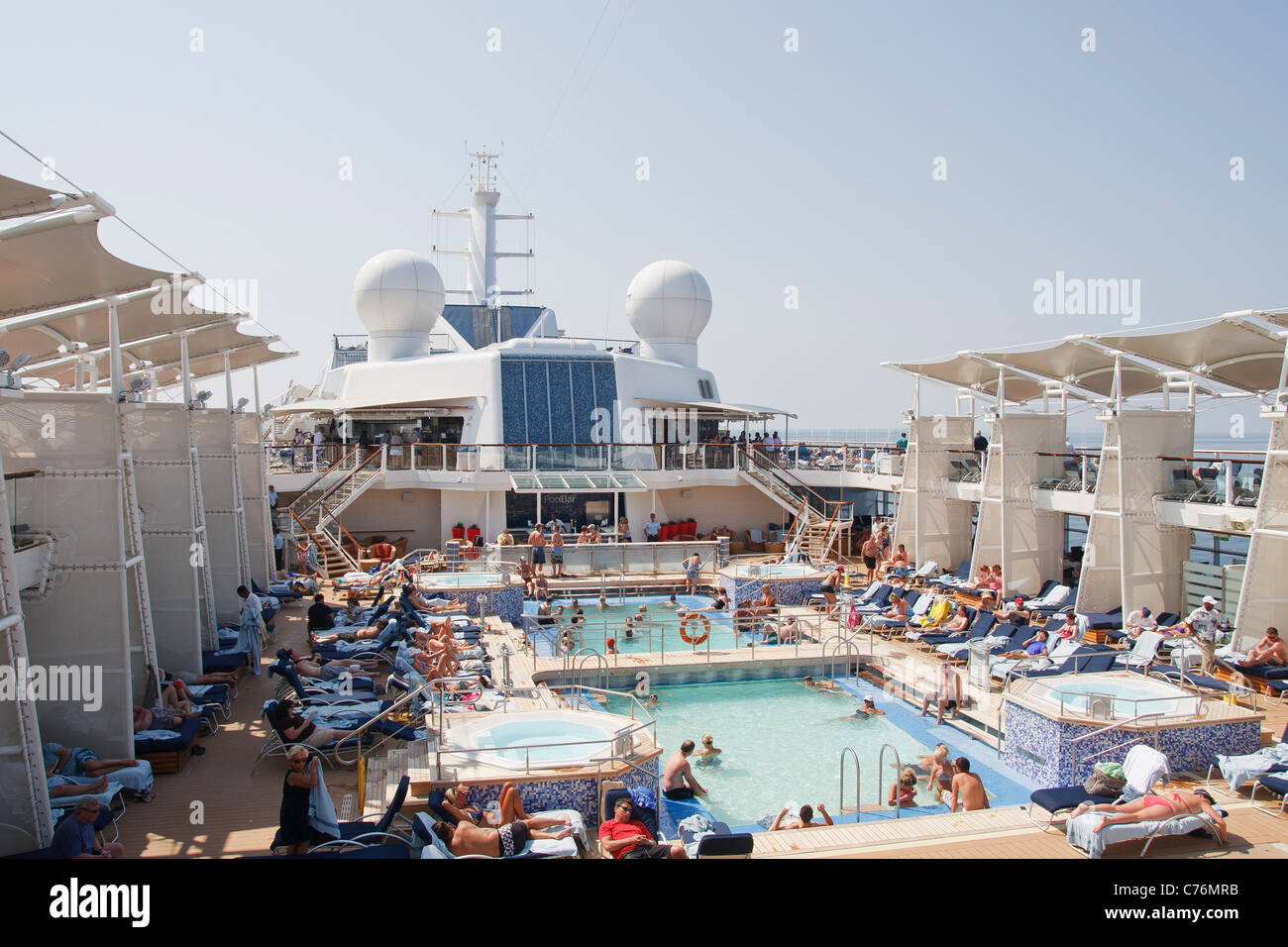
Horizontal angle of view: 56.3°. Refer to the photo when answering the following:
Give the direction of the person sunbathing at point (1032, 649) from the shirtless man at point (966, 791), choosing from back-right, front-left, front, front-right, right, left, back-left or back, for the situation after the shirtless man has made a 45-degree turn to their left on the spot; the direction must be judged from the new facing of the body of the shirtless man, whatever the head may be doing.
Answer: right

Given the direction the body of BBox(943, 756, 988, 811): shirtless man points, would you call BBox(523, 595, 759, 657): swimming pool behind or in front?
in front

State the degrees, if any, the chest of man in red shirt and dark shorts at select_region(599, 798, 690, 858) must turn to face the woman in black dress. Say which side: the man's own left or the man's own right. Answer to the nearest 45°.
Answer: approximately 135° to the man's own right

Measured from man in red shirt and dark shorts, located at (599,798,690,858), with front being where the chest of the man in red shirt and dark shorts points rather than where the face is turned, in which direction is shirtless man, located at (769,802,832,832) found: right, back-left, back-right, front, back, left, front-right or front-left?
left

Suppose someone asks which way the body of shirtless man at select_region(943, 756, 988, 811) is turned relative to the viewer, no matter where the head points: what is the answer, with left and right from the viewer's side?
facing away from the viewer and to the left of the viewer

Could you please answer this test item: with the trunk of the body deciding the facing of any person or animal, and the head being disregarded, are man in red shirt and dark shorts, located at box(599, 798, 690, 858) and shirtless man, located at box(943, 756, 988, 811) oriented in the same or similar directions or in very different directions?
very different directions

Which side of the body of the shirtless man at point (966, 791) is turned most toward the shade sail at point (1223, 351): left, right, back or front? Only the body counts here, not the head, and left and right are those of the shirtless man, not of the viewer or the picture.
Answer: right

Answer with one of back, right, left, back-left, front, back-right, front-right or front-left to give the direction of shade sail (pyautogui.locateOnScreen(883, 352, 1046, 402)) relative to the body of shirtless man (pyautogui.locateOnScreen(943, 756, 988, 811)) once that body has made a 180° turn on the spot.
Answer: back-left

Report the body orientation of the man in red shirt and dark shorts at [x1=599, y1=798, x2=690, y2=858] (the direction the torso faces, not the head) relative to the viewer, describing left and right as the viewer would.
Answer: facing the viewer and to the right of the viewer

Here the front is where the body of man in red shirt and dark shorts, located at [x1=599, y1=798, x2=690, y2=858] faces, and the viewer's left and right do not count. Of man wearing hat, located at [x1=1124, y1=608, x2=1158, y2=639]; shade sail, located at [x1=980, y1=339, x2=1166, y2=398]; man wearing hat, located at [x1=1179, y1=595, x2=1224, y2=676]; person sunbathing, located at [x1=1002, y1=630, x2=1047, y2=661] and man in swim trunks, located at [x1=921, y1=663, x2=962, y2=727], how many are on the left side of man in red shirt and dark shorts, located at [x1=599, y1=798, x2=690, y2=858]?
5

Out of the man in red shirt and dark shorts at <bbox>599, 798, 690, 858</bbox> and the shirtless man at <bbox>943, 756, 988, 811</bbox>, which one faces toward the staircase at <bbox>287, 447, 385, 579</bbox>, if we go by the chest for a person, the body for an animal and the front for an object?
the shirtless man

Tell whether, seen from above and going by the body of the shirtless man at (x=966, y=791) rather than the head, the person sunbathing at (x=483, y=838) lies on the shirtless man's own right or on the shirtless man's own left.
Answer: on the shirtless man's own left

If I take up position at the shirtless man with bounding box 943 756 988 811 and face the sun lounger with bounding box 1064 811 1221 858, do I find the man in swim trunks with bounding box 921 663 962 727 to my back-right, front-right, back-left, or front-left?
back-left

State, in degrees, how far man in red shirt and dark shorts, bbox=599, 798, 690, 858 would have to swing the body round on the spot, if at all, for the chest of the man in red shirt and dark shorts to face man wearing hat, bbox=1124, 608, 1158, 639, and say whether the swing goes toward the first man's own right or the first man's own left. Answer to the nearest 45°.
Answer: approximately 90° to the first man's own left

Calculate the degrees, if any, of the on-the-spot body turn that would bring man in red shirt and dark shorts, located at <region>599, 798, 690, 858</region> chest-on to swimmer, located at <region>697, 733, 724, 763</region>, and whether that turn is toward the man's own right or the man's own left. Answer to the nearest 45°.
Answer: approximately 135° to the man's own left
